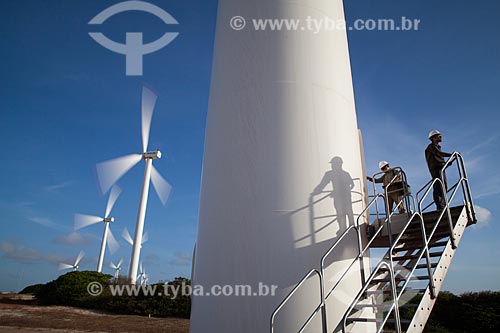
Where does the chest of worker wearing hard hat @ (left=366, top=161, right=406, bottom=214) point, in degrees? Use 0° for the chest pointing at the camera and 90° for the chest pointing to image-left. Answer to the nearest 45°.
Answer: approximately 45°
